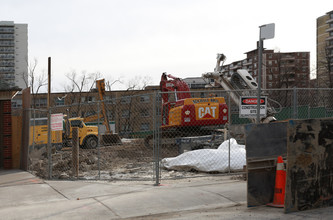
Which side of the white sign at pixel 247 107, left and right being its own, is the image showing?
front

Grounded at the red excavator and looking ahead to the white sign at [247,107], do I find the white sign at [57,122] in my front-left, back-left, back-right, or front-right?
front-right

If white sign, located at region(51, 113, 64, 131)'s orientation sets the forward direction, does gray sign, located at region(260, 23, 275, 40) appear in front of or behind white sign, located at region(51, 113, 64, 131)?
in front

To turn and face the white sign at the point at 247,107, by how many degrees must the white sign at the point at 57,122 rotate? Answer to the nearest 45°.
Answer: approximately 45° to its left

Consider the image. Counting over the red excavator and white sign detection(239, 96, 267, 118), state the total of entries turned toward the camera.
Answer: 1

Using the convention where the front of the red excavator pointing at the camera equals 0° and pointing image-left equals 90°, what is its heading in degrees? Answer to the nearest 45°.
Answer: approximately 135°

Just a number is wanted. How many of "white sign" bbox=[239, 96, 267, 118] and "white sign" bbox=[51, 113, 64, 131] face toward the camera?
2
